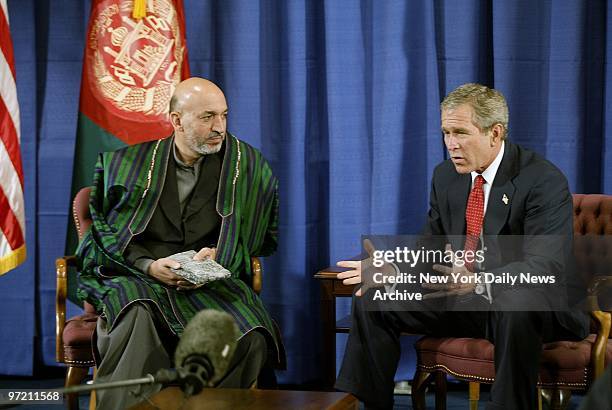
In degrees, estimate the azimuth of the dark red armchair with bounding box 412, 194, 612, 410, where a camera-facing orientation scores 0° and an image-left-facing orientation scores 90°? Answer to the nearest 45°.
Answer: approximately 45°

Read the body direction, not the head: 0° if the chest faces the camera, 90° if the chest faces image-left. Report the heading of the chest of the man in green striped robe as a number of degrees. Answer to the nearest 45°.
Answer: approximately 0°

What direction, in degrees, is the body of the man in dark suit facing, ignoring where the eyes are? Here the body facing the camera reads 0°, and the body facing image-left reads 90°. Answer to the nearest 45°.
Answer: approximately 45°

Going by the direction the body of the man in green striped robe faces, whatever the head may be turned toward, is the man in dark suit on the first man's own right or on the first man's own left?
on the first man's own left

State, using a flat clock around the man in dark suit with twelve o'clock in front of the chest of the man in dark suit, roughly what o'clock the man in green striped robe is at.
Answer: The man in green striped robe is roughly at 2 o'clock from the man in dark suit.

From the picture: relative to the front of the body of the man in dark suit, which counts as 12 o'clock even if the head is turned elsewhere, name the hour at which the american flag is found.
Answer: The american flag is roughly at 2 o'clock from the man in dark suit.

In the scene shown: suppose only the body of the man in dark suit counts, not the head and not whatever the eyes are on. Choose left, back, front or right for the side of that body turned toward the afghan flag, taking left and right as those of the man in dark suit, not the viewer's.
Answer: right
